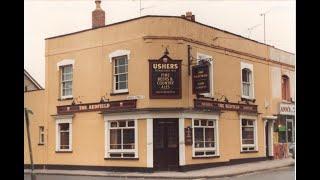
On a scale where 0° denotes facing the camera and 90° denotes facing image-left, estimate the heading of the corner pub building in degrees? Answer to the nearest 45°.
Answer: approximately 0°
